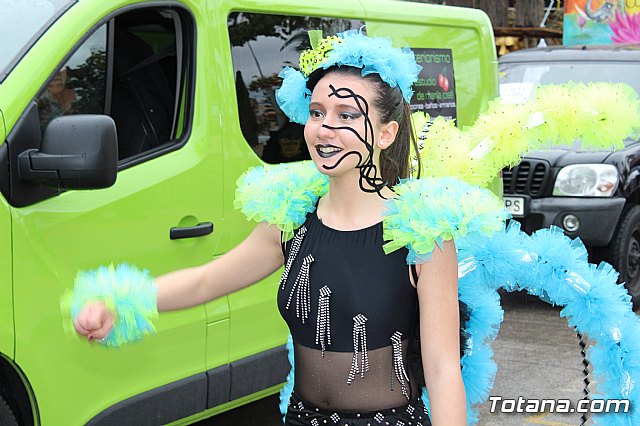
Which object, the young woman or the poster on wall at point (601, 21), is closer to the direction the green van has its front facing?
the young woman

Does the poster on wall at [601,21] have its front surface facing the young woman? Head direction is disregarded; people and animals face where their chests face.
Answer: yes

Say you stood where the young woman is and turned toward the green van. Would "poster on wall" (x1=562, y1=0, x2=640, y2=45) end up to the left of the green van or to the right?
right

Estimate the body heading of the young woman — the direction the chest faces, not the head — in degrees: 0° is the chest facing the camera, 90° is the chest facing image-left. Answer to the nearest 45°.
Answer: approximately 45°

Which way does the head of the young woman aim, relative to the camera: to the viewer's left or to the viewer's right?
to the viewer's left

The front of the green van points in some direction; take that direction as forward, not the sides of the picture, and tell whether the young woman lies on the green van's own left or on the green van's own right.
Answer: on the green van's own left

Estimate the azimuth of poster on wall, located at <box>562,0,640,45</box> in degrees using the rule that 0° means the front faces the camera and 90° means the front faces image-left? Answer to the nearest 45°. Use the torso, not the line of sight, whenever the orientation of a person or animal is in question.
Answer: approximately 0°

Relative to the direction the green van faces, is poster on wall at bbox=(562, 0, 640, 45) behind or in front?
behind
